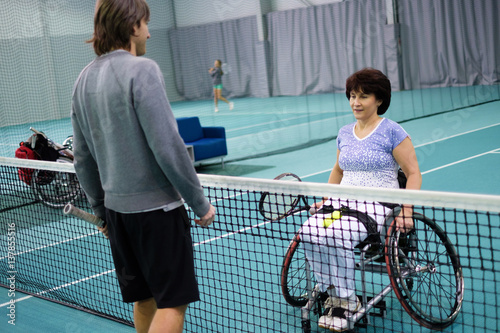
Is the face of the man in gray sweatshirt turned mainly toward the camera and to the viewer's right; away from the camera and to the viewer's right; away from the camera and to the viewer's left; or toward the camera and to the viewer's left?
away from the camera and to the viewer's right

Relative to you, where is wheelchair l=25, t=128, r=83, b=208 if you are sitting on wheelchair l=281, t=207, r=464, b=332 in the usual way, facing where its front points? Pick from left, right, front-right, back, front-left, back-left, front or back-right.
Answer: right

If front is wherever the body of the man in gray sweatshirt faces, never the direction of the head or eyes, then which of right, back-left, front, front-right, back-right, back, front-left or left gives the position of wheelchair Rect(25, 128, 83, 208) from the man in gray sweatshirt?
front-left

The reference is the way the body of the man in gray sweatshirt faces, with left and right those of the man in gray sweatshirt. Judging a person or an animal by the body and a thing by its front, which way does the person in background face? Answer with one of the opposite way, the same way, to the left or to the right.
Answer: the opposite way

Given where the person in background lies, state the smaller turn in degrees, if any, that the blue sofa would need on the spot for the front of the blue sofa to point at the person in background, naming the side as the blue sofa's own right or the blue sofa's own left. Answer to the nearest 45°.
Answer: approximately 135° to the blue sofa's own left

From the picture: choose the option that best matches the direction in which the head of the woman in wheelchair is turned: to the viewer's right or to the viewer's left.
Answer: to the viewer's left

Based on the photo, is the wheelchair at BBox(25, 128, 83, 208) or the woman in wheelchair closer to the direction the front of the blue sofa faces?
the woman in wheelchair

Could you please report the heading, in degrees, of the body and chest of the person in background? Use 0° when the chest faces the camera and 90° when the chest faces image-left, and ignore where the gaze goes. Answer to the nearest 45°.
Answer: approximately 45°
